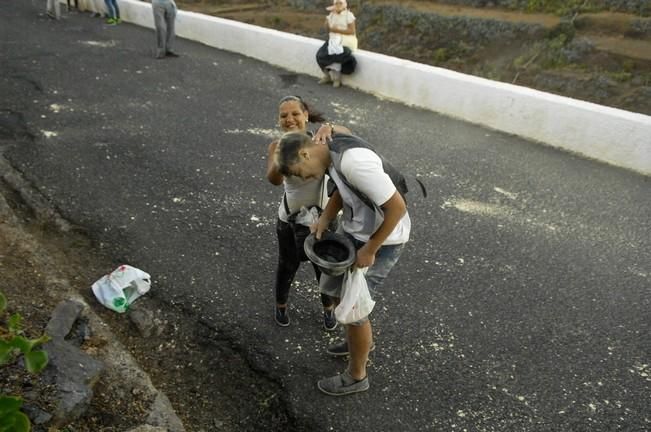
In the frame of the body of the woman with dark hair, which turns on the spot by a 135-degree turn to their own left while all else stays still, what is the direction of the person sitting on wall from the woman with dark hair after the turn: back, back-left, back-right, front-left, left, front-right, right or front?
front-left

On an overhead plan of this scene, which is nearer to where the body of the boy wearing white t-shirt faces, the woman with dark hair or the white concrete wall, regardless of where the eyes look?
the woman with dark hair

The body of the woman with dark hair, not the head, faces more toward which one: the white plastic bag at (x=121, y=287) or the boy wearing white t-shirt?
the boy wearing white t-shirt

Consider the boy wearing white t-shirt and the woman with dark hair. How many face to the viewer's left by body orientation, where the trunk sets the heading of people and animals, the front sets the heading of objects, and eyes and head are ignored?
1

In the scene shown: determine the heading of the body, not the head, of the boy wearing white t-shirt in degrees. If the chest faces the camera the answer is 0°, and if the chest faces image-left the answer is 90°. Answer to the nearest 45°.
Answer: approximately 90°

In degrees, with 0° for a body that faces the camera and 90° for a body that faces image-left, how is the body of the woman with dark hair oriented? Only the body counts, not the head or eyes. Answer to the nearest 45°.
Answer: approximately 0°

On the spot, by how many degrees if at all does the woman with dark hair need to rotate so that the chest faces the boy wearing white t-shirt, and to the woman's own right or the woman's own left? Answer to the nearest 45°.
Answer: approximately 45° to the woman's own left

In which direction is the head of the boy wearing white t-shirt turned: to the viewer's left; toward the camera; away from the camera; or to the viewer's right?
to the viewer's left

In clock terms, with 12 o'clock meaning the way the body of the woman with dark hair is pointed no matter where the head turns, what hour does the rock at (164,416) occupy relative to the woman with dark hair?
The rock is roughly at 1 o'clock from the woman with dark hair.

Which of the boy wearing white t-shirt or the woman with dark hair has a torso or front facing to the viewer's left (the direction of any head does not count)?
the boy wearing white t-shirt

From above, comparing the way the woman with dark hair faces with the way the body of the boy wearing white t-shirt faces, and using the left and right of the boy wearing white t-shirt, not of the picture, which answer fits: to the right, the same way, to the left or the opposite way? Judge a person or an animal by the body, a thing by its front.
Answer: to the left

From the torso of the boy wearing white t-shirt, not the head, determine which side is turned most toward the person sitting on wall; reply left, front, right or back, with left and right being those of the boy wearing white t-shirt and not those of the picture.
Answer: right

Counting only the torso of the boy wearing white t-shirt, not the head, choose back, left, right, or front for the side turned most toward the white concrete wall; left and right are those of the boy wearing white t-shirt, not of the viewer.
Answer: right
